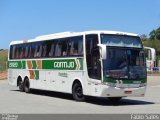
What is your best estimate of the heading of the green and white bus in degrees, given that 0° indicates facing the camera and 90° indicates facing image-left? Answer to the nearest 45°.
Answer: approximately 315°
